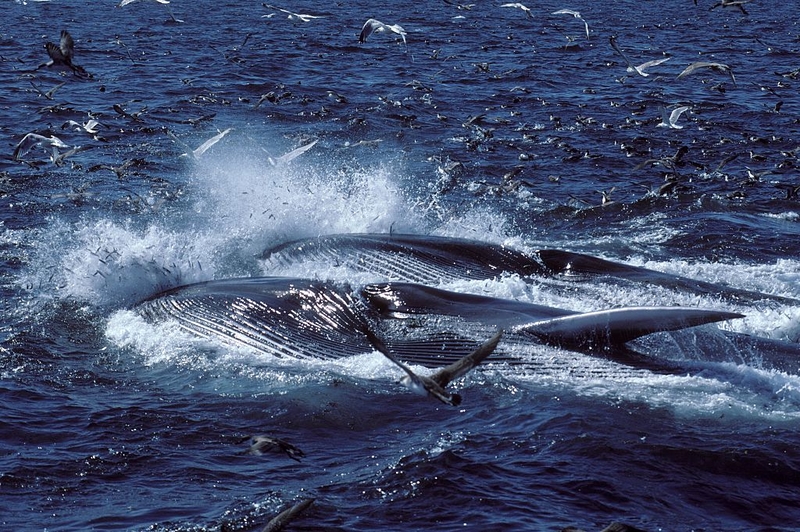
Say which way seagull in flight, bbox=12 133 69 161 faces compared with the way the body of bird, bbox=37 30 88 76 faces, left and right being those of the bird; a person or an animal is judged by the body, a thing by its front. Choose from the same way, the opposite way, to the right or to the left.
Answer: the opposite way
